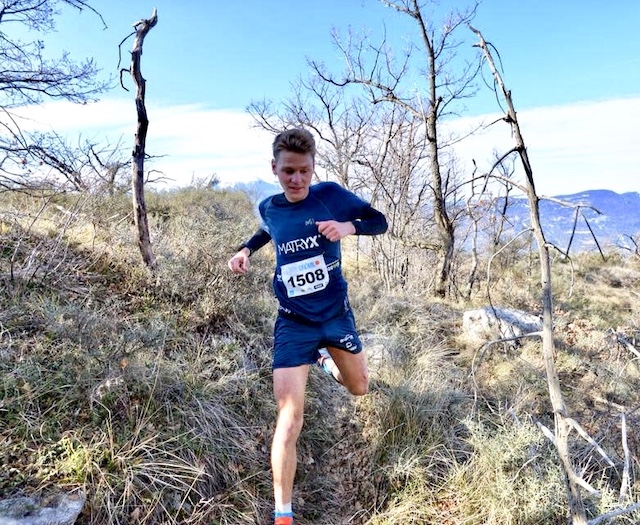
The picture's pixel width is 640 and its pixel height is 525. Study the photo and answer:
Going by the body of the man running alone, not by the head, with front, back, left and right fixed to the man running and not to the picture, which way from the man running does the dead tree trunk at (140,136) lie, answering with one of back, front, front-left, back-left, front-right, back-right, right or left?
back-right

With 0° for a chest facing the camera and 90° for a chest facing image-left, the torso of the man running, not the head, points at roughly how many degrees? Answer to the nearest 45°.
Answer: approximately 0°

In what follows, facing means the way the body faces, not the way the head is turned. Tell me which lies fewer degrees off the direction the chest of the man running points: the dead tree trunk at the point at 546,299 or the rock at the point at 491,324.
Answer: the dead tree trunk

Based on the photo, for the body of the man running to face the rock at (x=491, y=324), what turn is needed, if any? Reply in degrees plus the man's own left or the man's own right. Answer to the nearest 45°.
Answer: approximately 135° to the man's own left

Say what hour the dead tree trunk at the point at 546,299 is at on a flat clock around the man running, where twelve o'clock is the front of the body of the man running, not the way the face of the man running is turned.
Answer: The dead tree trunk is roughly at 10 o'clock from the man running.

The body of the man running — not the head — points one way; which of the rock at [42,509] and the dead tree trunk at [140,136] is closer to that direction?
the rock

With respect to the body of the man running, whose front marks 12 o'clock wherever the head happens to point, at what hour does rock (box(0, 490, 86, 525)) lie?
The rock is roughly at 2 o'clock from the man running.
